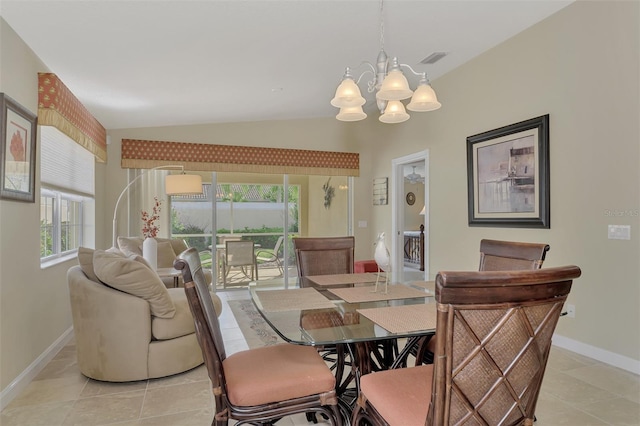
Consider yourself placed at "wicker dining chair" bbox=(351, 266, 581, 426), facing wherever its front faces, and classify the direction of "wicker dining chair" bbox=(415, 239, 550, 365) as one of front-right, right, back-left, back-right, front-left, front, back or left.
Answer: front-right

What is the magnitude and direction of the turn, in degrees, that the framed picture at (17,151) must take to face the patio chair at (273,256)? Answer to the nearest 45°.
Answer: approximately 90° to its left

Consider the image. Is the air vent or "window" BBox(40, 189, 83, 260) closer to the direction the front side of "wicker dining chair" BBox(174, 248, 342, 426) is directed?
the air vent

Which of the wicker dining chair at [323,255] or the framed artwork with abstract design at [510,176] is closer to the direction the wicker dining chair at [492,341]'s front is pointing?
the wicker dining chair

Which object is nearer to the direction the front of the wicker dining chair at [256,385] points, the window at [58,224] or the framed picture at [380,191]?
the framed picture

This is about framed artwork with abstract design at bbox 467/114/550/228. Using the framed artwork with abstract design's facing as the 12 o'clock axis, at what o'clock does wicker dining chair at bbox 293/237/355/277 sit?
The wicker dining chair is roughly at 12 o'clock from the framed artwork with abstract design.

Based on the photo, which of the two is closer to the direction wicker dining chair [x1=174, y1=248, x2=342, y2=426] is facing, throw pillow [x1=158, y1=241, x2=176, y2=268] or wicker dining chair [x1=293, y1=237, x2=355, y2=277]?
the wicker dining chair

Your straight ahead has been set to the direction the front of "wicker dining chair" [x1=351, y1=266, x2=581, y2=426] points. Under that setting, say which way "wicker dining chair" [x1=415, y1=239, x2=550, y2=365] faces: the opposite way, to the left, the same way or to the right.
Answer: to the left

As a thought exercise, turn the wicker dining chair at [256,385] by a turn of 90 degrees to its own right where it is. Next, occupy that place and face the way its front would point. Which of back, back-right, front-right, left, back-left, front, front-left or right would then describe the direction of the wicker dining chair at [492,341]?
front-left

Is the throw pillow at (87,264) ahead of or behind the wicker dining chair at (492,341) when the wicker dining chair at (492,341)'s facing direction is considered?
ahead

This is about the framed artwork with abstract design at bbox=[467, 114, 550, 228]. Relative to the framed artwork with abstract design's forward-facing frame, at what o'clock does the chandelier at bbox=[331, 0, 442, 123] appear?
The chandelier is roughly at 11 o'clock from the framed artwork with abstract design.

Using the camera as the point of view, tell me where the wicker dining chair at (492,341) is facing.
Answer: facing away from the viewer and to the left of the viewer

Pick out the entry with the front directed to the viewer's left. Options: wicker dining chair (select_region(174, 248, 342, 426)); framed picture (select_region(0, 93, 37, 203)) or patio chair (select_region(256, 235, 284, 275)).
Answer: the patio chair

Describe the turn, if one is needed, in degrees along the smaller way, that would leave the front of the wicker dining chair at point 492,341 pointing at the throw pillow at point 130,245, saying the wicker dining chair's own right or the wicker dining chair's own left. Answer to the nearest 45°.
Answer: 0° — it already faces it

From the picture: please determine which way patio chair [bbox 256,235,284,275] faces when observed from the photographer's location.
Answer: facing to the left of the viewer

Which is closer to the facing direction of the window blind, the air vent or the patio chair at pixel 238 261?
the air vent

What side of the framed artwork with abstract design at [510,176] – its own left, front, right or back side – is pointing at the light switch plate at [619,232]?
left

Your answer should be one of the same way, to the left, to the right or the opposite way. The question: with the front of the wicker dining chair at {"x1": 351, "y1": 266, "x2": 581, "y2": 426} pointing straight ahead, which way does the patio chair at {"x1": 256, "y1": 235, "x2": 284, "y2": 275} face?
to the left

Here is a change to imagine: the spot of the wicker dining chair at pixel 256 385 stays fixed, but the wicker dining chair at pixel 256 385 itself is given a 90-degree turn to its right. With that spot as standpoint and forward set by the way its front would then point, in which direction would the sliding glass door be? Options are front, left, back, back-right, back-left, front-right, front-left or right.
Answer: back

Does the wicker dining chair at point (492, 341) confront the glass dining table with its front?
yes

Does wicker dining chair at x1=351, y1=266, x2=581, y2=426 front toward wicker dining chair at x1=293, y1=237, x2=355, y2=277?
yes
